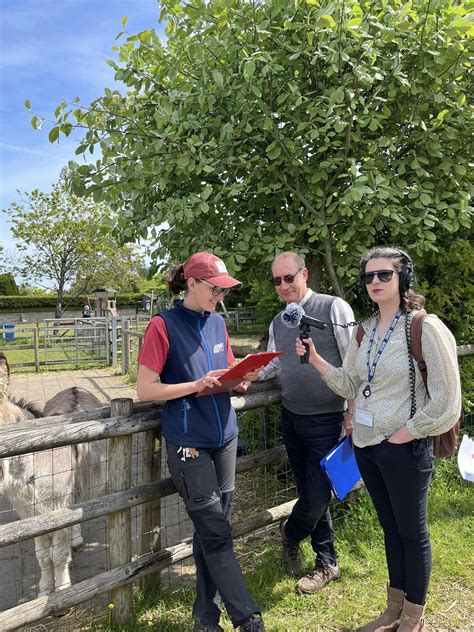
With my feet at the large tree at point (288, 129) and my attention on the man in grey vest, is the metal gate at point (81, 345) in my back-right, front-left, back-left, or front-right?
back-right

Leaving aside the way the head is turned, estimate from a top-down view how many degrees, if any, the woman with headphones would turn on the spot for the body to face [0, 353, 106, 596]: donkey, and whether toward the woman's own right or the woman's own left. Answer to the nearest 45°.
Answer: approximately 45° to the woman's own right

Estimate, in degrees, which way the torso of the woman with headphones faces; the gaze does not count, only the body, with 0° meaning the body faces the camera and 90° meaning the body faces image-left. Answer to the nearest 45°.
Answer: approximately 45°

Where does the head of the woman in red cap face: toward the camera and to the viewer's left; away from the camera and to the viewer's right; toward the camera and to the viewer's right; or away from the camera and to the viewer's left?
toward the camera and to the viewer's right

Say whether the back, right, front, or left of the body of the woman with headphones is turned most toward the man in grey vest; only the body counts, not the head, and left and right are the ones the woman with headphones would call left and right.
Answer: right

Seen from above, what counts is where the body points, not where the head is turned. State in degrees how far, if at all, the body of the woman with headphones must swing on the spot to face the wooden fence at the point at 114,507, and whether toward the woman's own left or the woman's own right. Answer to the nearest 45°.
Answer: approximately 45° to the woman's own right

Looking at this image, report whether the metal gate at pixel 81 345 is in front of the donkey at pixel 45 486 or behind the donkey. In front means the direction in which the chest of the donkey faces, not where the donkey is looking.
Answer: behind

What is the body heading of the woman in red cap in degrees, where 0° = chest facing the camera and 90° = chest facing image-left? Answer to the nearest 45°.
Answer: approximately 315°

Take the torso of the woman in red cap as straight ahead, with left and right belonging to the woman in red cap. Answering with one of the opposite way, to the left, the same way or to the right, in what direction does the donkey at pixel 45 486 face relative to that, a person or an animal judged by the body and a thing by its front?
to the right
